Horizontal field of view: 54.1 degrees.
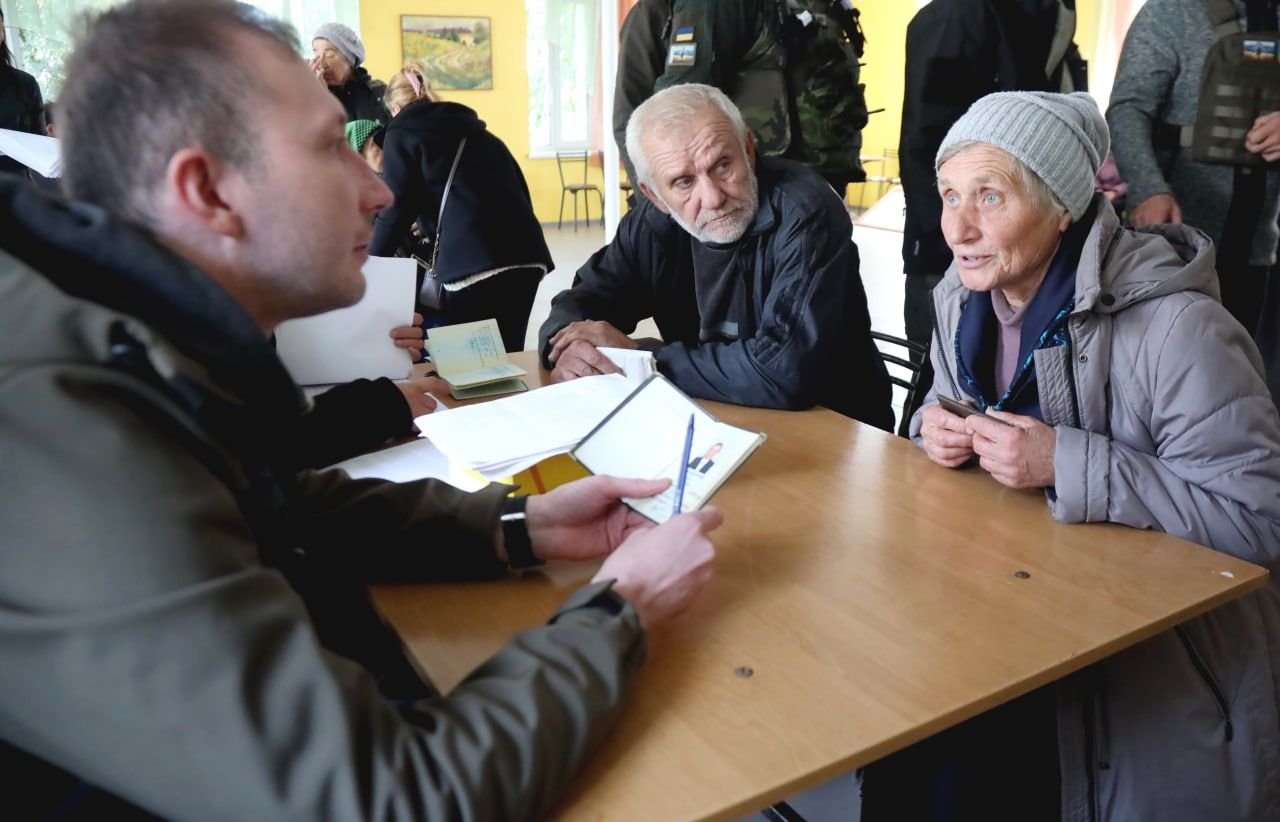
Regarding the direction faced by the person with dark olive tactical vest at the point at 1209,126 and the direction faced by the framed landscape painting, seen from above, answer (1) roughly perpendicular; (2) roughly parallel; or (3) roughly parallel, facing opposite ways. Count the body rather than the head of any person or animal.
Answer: roughly parallel

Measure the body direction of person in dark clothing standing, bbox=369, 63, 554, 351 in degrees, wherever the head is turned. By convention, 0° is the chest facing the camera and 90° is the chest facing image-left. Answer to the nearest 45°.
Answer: approximately 135°

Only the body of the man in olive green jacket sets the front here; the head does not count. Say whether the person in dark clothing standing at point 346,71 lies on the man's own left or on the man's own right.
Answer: on the man's own left

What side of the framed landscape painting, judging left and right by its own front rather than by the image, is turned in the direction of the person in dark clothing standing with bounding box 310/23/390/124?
front

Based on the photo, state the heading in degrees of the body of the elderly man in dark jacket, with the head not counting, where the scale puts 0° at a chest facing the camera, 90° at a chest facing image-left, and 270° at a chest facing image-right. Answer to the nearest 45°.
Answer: approximately 45°

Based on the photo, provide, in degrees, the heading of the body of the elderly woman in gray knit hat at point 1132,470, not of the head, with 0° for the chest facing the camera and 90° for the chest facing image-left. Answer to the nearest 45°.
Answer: approximately 45°

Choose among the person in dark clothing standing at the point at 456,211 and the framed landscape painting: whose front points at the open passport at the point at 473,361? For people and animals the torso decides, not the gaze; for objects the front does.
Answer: the framed landscape painting

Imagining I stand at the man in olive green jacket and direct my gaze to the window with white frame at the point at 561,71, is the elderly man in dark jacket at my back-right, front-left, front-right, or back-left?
front-right

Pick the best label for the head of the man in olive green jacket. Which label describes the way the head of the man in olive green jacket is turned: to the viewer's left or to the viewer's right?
to the viewer's right

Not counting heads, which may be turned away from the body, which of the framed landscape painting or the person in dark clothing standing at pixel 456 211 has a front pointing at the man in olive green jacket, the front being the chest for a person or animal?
the framed landscape painting

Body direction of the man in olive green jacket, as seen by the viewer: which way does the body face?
to the viewer's right

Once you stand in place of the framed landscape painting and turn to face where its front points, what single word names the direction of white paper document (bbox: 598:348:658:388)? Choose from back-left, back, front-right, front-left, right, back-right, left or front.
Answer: front

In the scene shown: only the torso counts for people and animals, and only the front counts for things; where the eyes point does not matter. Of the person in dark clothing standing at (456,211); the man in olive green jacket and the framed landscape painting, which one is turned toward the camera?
the framed landscape painting

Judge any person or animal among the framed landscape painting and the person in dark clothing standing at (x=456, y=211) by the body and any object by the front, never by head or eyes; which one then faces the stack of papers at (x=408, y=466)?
the framed landscape painting

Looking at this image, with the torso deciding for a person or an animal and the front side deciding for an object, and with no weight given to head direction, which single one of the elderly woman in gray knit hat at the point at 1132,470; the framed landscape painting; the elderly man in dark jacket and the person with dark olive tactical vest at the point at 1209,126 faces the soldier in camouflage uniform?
the framed landscape painting

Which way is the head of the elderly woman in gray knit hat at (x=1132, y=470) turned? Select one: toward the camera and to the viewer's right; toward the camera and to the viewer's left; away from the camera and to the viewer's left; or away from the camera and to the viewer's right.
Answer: toward the camera and to the viewer's left

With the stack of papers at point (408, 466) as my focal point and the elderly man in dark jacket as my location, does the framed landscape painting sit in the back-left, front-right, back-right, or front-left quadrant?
back-right
